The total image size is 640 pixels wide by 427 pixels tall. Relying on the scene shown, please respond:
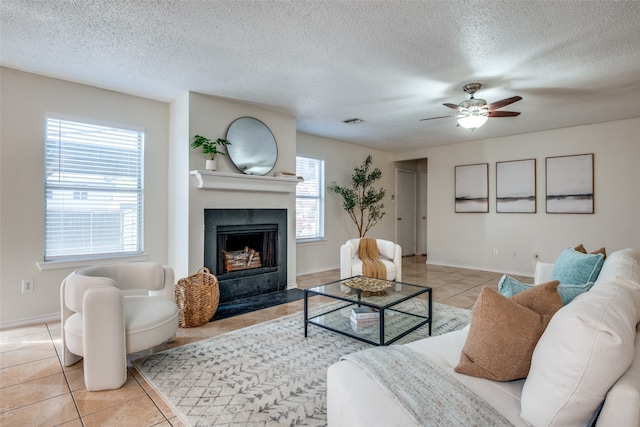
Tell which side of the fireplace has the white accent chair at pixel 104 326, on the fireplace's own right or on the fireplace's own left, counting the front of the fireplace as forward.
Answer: on the fireplace's own right

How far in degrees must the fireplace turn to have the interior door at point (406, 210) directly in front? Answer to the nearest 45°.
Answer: approximately 90° to its left

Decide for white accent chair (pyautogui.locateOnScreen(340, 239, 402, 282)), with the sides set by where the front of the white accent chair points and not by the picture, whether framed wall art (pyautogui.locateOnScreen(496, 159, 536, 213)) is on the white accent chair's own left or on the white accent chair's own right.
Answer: on the white accent chair's own left

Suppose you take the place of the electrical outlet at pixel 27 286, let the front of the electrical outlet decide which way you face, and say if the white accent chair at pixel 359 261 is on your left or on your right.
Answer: on your left

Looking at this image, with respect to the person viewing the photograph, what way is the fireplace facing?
facing the viewer and to the right of the viewer

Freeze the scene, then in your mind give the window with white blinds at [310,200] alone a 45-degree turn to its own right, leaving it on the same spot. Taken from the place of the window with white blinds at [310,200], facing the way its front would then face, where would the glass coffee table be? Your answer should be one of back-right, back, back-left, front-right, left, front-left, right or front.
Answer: front

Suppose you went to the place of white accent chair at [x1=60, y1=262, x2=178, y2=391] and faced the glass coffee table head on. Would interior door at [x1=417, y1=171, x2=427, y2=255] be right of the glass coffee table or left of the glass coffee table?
left

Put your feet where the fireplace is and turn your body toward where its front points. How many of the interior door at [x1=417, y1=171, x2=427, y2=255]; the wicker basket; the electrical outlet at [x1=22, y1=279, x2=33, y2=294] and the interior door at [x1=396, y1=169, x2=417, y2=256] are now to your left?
2

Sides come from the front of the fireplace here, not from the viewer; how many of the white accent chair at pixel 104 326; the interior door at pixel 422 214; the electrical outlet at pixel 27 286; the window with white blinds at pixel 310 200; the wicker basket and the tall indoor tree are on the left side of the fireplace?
3

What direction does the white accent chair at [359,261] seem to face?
toward the camera

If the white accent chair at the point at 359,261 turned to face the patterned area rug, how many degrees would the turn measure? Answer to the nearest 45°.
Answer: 0° — it already faces it

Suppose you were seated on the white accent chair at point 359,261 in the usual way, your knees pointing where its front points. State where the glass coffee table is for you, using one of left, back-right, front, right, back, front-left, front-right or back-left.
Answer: front

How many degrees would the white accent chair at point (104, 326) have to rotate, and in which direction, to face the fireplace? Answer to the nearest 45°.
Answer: approximately 90° to its left

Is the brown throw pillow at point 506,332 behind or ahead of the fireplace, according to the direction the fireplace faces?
ahead

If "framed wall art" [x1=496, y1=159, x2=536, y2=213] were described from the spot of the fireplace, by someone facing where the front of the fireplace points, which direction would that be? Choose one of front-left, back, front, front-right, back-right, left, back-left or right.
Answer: front-left

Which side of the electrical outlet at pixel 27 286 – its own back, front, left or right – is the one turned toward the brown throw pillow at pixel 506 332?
front
